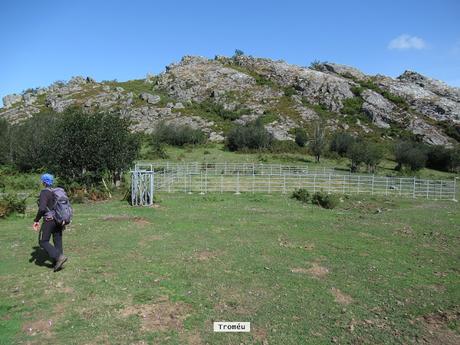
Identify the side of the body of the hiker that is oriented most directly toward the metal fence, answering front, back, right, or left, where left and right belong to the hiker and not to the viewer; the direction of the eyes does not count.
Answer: right

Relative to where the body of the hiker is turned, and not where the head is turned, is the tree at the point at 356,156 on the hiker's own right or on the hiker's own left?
on the hiker's own right

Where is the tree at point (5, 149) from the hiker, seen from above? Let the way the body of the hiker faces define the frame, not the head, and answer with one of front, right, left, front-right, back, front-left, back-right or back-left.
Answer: front-right

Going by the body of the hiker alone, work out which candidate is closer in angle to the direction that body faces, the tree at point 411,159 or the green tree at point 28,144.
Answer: the green tree

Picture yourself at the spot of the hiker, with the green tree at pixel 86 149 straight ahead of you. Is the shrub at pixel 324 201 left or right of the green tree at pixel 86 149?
right

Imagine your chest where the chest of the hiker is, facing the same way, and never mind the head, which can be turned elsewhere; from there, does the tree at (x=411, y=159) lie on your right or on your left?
on your right

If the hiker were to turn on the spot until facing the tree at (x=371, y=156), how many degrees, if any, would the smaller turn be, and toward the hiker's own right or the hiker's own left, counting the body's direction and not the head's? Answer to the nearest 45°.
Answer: approximately 90° to the hiker's own right

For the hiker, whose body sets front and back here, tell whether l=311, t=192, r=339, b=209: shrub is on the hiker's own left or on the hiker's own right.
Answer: on the hiker's own right

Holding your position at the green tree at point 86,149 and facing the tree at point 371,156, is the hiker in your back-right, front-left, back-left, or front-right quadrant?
back-right
